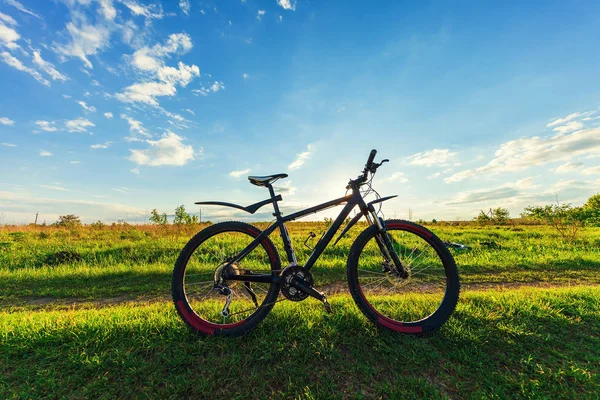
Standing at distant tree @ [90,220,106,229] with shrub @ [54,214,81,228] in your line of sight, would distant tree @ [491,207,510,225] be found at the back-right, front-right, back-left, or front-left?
back-right

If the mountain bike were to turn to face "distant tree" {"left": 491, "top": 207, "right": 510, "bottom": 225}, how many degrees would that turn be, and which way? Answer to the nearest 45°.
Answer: approximately 45° to its left

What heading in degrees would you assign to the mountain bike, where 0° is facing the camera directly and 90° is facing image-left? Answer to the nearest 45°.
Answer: approximately 270°

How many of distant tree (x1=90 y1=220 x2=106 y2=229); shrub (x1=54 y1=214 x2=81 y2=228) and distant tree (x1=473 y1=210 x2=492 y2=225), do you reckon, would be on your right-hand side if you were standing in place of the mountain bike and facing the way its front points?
0

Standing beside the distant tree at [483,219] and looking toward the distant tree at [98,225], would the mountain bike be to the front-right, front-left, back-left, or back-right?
front-left

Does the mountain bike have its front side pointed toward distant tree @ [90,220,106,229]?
no

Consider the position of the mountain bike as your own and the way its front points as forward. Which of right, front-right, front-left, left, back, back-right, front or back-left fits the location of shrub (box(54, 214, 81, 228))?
back-left

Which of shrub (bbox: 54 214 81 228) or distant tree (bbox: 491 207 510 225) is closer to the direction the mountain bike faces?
the distant tree

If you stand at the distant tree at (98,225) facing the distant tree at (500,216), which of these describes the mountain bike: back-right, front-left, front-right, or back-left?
front-right

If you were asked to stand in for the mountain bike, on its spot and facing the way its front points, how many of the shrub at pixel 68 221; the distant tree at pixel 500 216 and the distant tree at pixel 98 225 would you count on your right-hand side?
0

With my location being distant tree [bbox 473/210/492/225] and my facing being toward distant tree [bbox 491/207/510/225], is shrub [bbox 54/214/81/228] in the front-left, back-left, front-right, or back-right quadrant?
back-right

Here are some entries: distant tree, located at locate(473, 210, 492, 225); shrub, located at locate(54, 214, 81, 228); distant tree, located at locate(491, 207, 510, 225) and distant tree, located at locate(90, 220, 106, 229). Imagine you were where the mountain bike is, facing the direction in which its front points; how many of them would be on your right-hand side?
0

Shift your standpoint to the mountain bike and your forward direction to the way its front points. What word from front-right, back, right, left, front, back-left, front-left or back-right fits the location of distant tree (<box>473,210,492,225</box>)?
front-left
